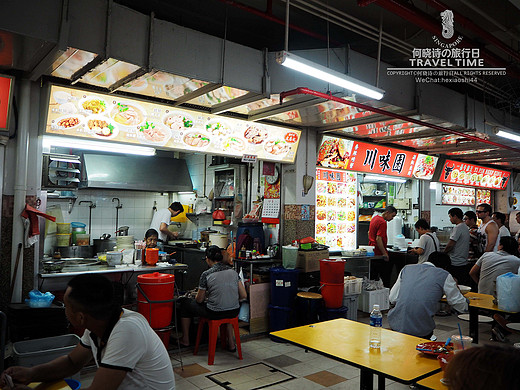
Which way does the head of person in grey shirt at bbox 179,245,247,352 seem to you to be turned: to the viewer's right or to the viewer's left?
to the viewer's left

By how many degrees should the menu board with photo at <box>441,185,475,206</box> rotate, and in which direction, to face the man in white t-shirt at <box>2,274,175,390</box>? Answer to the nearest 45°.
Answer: approximately 45° to its right

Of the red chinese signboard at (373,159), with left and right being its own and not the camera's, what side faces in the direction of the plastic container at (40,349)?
right

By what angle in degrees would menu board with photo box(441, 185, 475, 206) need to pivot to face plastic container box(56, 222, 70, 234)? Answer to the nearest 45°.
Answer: approximately 90° to its right

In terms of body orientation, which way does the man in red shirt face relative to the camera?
to the viewer's right

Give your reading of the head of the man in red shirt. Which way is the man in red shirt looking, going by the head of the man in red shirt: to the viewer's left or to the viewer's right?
to the viewer's right

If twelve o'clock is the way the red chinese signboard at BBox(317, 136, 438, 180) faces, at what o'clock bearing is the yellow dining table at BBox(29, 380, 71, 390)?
The yellow dining table is roughly at 2 o'clock from the red chinese signboard.

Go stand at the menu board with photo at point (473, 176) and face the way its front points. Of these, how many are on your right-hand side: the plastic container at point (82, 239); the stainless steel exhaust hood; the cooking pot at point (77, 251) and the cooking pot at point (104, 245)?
4
